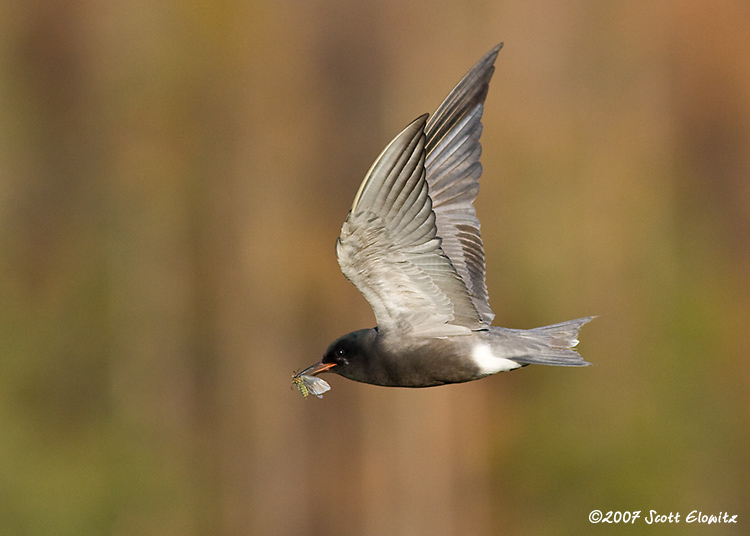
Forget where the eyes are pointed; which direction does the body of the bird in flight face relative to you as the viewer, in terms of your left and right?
facing to the left of the viewer
